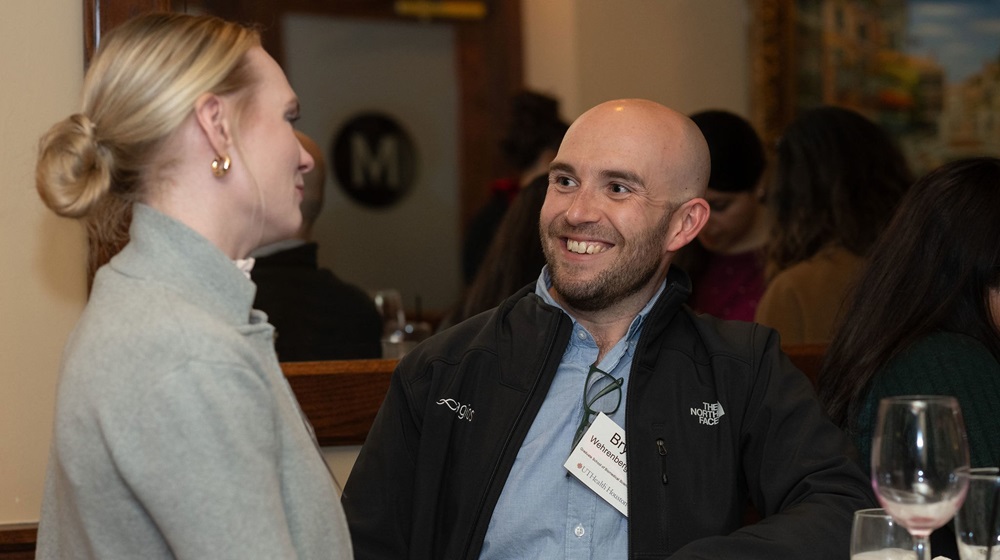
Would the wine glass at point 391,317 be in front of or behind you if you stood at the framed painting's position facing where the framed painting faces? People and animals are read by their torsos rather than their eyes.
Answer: in front

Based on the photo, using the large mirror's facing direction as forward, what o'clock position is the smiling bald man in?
The smiling bald man is roughly at 12 o'clock from the large mirror.

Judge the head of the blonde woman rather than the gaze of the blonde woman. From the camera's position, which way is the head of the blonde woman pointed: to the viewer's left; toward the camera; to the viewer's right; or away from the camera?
to the viewer's right

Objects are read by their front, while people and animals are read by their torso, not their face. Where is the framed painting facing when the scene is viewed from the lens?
facing the viewer

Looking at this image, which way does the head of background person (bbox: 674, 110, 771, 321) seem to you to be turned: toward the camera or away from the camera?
toward the camera

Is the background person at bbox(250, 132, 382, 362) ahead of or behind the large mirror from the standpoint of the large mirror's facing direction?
ahead

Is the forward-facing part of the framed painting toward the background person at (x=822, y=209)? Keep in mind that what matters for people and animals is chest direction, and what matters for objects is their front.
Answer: yes

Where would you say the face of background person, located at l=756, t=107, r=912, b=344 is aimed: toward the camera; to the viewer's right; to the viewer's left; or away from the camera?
away from the camera
